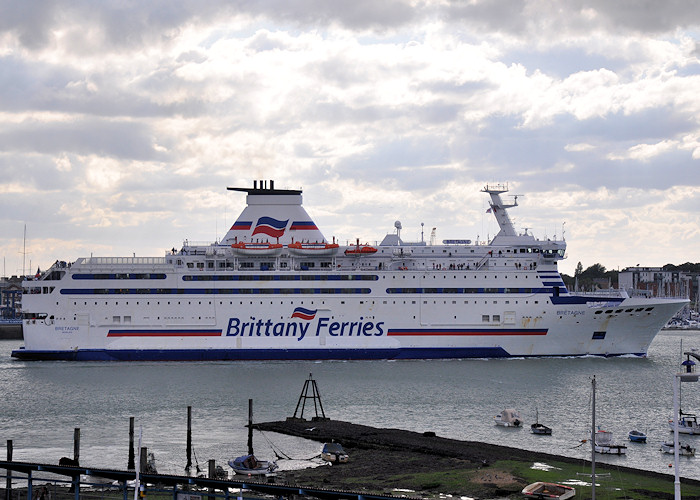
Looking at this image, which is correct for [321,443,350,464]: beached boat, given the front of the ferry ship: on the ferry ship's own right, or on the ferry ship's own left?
on the ferry ship's own right

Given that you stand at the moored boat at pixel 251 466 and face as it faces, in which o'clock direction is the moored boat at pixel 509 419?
the moored boat at pixel 509 419 is roughly at 5 o'clock from the moored boat at pixel 251 466.

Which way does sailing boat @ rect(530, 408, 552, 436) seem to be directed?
to the viewer's left

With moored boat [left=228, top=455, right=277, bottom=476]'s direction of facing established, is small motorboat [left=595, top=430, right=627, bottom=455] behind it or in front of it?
behind

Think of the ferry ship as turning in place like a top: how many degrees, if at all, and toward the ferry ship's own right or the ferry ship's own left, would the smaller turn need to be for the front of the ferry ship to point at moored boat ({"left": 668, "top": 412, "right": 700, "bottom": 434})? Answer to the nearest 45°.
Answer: approximately 45° to the ferry ship's own right

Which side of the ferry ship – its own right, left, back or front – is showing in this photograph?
right

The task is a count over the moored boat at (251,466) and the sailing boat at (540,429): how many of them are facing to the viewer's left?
2

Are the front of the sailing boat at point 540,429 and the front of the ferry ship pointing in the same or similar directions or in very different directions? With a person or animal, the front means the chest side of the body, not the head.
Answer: very different directions

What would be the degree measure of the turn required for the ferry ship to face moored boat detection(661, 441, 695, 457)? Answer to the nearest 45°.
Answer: approximately 45° to its right

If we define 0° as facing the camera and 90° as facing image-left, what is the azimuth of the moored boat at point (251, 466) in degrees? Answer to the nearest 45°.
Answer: approximately 90°
